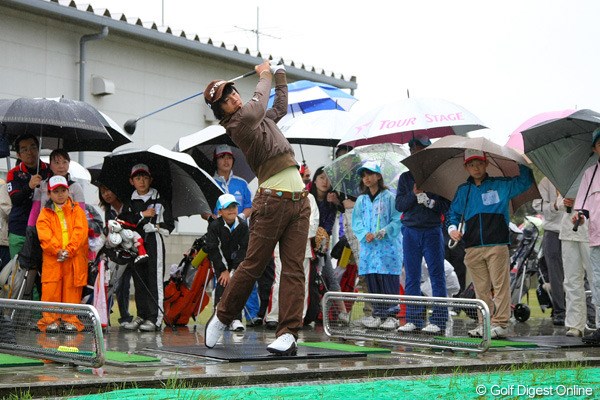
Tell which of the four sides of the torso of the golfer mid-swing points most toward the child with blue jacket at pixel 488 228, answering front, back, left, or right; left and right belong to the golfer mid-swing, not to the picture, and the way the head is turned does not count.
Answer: left

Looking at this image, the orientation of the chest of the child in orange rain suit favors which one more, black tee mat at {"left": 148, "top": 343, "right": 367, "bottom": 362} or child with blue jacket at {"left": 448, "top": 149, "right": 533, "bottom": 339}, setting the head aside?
the black tee mat

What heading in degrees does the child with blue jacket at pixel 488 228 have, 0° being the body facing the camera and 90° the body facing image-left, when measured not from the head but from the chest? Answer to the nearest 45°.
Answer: approximately 0°

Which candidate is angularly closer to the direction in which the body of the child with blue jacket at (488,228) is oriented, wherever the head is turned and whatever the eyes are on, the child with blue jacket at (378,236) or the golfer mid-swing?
the golfer mid-swing

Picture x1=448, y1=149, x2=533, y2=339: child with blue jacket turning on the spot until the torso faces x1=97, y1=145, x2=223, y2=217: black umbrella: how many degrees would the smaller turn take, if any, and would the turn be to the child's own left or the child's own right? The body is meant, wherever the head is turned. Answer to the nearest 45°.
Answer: approximately 90° to the child's own right

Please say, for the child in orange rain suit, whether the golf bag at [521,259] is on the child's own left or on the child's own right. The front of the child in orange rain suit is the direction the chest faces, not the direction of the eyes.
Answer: on the child's own left

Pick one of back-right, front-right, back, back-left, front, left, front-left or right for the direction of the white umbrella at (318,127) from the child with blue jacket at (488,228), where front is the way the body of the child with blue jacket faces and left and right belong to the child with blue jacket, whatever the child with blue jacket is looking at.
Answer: back-right

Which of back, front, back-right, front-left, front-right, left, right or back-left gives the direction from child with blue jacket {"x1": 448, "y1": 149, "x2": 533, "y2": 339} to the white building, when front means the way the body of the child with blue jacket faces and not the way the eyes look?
back-right

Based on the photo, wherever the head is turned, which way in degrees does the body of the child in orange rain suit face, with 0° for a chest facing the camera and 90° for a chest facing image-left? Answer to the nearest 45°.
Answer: approximately 0°

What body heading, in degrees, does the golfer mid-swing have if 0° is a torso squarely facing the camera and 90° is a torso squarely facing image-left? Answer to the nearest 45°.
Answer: approximately 315°

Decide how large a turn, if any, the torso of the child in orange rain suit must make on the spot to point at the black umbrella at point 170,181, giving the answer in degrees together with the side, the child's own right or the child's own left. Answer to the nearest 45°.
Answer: approximately 135° to the child's own left

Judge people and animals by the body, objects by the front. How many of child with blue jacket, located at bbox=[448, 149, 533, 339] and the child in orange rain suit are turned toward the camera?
2

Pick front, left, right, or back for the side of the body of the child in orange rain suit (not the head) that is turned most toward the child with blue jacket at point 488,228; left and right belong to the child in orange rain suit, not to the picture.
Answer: left

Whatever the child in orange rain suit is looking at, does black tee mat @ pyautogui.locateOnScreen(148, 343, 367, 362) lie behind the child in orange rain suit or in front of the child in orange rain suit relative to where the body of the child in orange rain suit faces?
in front

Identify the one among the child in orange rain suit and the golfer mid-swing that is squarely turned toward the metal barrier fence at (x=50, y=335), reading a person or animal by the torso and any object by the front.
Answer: the child in orange rain suit

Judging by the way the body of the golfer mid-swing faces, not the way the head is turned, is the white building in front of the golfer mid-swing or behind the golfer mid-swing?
behind

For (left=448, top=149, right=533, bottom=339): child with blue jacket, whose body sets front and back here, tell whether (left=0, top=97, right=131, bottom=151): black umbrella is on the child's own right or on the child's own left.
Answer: on the child's own right
